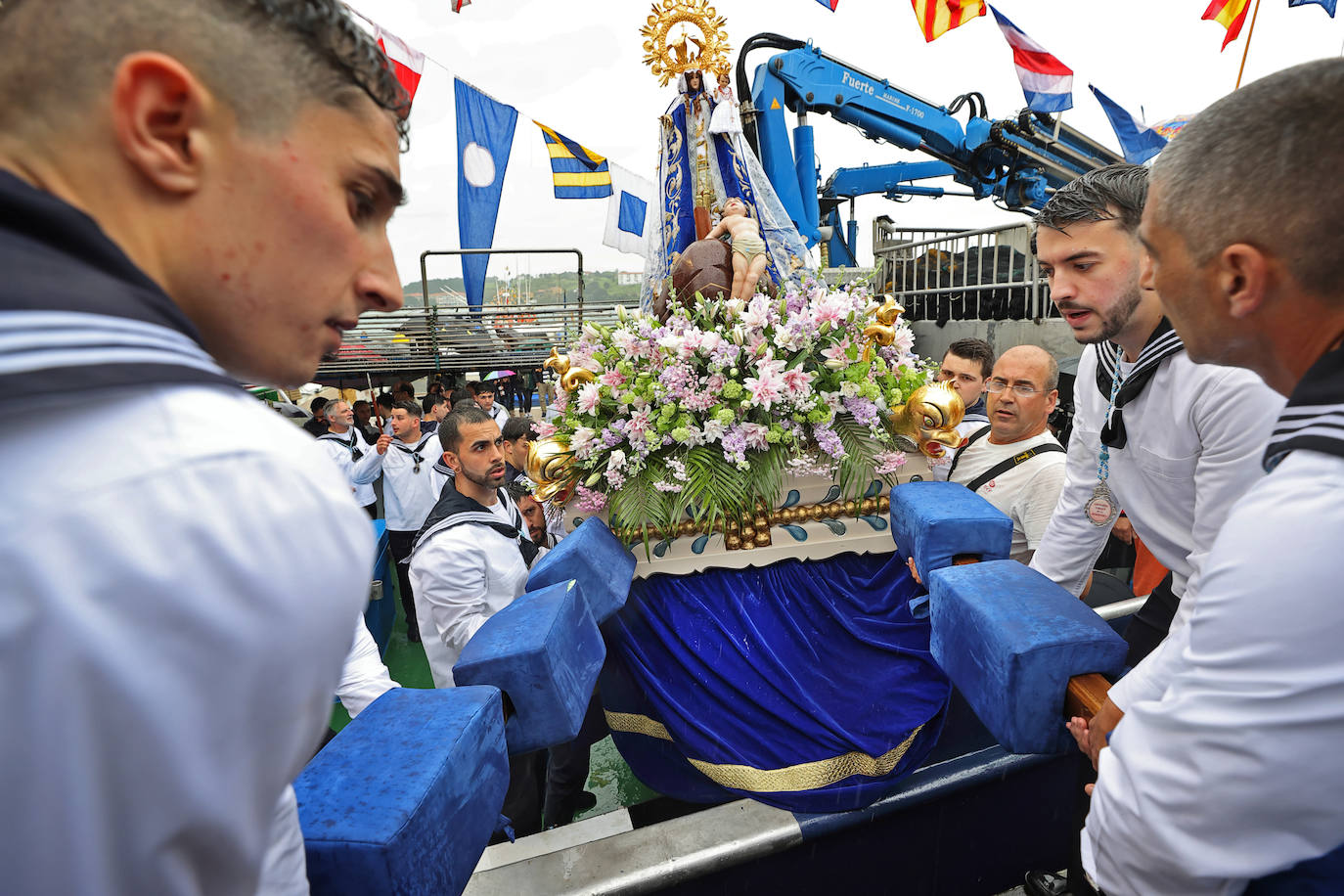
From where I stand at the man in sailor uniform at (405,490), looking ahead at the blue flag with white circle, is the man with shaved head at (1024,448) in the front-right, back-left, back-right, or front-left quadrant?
back-right

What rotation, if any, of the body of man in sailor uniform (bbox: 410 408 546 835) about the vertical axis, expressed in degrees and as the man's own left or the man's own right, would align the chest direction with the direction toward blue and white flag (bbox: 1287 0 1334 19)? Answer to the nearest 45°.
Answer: approximately 45° to the man's own left

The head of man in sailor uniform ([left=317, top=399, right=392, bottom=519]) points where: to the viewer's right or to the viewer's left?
to the viewer's right

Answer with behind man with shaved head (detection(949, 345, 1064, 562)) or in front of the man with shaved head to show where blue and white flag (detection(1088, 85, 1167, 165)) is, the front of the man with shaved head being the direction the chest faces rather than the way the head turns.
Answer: behind

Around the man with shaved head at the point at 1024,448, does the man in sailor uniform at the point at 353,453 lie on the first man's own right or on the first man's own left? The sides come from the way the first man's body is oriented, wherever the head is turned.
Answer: on the first man's own right

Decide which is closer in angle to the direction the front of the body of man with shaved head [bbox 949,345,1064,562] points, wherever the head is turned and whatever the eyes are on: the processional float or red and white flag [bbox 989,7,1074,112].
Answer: the processional float

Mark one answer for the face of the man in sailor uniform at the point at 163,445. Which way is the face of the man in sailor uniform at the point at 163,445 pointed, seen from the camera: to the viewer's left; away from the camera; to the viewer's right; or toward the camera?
to the viewer's right

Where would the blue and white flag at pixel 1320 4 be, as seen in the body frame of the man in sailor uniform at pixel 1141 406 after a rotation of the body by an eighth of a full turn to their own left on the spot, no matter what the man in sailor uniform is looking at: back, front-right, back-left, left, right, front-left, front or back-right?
back

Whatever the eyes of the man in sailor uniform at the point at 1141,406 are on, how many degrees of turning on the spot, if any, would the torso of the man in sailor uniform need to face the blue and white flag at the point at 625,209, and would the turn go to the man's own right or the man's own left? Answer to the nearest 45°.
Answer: approximately 90° to the man's own right
